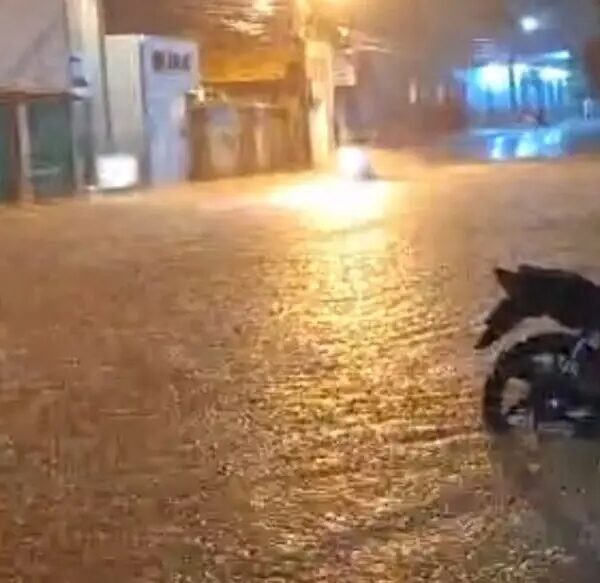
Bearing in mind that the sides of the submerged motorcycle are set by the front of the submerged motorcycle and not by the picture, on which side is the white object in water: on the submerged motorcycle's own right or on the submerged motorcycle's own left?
on the submerged motorcycle's own left

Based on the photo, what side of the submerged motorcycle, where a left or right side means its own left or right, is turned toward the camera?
right
